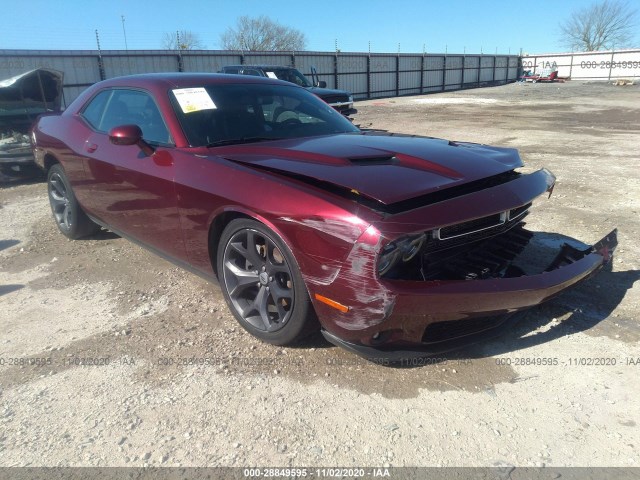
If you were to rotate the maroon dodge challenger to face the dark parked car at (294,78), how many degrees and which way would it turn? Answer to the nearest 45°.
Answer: approximately 135° to its left

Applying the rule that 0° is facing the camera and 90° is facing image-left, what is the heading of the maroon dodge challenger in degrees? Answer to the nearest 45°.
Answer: approximately 315°

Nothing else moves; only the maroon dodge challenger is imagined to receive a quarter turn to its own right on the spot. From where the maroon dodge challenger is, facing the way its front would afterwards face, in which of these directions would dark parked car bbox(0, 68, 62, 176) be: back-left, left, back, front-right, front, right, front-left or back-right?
right
